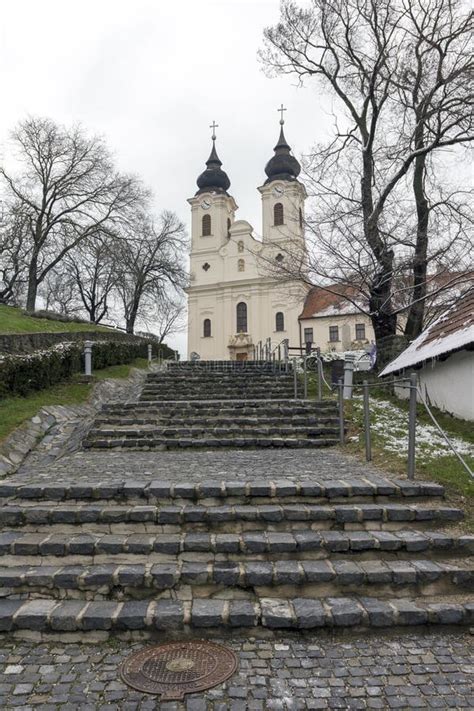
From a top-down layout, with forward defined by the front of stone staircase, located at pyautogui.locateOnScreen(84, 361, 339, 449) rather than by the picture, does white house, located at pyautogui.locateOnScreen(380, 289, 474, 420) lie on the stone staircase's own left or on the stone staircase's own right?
on the stone staircase's own left

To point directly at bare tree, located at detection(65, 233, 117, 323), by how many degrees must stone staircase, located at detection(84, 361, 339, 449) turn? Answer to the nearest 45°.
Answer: approximately 180°

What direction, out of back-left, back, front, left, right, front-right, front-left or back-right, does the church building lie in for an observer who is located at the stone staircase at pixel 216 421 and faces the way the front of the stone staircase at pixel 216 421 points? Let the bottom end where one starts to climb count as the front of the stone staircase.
back

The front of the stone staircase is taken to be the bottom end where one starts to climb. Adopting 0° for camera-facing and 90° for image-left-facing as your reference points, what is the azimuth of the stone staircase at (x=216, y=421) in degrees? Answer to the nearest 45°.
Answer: approximately 0°

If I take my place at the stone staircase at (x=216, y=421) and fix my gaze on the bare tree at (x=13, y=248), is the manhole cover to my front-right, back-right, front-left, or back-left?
back-left

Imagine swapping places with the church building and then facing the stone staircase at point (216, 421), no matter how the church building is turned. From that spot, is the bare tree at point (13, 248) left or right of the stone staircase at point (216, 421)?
right

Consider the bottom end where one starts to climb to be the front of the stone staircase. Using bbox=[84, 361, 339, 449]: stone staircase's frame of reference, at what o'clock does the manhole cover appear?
The manhole cover is roughly at 12 o'clock from the stone staircase.

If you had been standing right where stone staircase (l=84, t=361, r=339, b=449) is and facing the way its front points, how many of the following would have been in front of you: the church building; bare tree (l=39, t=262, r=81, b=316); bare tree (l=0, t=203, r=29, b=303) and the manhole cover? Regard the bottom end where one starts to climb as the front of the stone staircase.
1

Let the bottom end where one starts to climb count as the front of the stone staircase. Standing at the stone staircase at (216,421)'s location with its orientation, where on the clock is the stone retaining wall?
The stone retaining wall is roughly at 4 o'clock from the stone staircase.

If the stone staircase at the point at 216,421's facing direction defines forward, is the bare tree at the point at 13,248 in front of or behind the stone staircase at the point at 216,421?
behind
